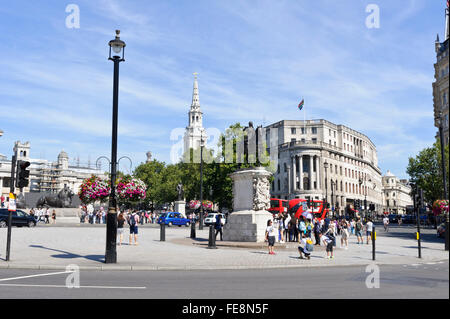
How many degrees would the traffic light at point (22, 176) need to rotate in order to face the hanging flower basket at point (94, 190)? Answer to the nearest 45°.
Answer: approximately 90° to its left

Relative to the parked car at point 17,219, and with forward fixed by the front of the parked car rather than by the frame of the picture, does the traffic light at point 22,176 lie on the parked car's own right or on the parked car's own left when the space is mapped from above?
on the parked car's own right

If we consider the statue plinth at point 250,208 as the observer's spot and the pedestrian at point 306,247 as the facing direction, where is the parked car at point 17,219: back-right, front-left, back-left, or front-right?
back-right

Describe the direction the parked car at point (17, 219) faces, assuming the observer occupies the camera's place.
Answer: facing to the right of the viewer

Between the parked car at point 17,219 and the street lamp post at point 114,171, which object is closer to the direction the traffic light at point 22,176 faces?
the street lamp post

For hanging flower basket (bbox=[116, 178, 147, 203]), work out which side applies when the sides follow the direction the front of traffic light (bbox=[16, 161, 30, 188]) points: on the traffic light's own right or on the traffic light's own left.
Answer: on the traffic light's own left

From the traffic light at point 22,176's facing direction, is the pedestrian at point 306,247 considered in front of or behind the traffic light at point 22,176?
in front
